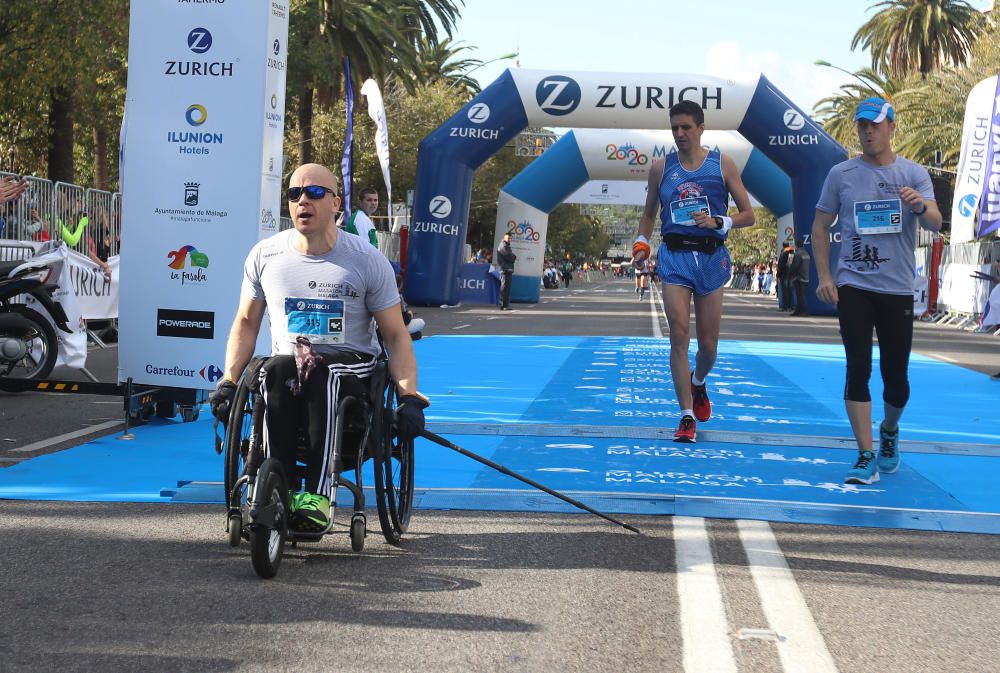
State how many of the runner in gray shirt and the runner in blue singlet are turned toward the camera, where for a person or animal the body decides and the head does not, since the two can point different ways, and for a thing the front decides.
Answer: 2

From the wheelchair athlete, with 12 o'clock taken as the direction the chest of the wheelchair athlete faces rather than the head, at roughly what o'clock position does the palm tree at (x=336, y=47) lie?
The palm tree is roughly at 6 o'clock from the wheelchair athlete.

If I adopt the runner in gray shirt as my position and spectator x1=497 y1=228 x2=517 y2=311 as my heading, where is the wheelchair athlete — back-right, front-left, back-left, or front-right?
back-left

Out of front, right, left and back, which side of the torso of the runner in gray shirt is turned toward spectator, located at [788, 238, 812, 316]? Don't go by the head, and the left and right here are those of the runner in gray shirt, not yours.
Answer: back

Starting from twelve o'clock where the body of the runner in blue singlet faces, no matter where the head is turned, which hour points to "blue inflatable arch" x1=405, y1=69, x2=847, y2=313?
The blue inflatable arch is roughly at 6 o'clock from the runner in blue singlet.

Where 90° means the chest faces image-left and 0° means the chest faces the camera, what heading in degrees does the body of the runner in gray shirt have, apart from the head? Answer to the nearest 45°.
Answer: approximately 0°

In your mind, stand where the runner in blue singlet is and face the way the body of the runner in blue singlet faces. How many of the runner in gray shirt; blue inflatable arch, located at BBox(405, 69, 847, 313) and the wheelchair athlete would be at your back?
1
